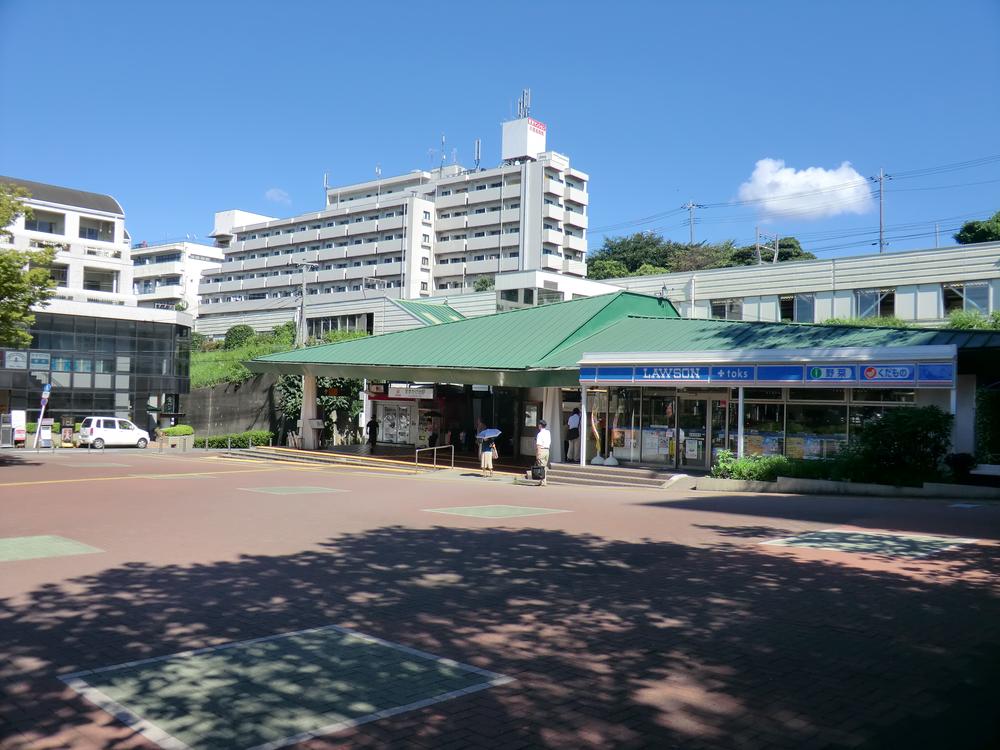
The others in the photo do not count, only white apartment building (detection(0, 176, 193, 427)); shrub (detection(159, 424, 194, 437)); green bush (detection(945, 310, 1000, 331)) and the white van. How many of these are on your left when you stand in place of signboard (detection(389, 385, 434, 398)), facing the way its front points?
1

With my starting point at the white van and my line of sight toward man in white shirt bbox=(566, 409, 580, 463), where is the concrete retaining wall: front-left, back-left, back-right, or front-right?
front-left

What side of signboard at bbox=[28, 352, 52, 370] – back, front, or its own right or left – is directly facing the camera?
front

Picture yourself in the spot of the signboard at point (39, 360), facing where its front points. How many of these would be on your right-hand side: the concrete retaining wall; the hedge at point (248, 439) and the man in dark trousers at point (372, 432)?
0

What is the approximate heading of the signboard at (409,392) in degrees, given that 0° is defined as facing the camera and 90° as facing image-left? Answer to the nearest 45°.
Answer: approximately 0°

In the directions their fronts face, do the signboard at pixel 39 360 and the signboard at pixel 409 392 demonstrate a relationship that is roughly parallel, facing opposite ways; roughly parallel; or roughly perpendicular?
roughly parallel

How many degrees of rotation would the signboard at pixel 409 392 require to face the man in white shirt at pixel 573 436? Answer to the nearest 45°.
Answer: approximately 45° to its left

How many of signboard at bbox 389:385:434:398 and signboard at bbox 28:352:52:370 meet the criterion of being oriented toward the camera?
2

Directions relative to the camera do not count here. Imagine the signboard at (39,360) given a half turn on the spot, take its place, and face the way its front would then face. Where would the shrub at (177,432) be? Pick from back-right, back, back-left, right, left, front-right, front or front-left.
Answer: back-right

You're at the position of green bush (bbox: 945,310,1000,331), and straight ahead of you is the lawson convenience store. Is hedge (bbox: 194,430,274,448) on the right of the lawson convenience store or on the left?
right

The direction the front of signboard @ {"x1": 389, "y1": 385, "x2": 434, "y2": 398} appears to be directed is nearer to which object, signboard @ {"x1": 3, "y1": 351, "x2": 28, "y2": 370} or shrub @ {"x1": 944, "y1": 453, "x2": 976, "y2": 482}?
the shrub

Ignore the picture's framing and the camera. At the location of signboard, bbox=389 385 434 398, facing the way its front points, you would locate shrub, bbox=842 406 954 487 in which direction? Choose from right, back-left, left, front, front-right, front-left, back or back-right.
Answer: front-left

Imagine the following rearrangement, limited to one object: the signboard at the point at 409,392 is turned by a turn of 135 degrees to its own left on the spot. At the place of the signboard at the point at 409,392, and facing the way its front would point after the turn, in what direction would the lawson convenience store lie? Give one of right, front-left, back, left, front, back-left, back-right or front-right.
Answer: right

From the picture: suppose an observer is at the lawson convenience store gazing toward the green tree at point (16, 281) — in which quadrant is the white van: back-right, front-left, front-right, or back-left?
front-right

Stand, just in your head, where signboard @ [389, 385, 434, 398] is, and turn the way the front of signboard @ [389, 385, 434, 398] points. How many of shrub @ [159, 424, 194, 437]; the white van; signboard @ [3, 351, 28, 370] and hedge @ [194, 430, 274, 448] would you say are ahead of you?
0

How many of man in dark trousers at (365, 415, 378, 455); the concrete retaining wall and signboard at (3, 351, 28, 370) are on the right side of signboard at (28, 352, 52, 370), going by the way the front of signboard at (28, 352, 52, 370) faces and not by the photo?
1
